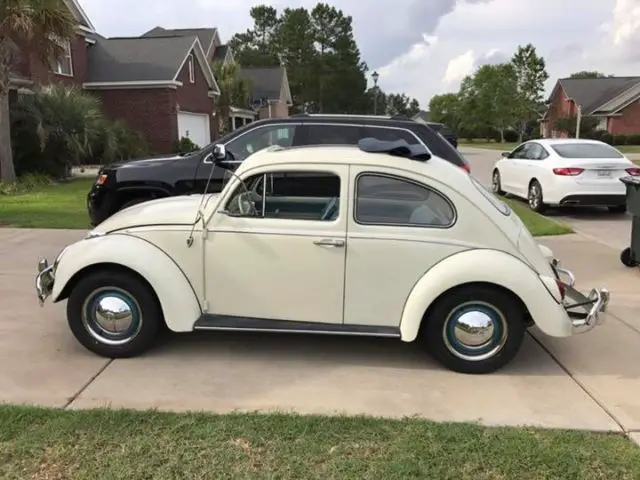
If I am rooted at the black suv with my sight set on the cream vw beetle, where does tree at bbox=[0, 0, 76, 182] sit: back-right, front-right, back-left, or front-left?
back-right

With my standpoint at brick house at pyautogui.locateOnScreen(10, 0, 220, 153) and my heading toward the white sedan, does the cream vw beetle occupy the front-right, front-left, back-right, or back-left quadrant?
front-right

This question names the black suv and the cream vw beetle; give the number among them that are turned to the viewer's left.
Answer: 2

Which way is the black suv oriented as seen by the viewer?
to the viewer's left

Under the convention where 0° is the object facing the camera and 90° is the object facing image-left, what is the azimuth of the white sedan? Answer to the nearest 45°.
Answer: approximately 135°

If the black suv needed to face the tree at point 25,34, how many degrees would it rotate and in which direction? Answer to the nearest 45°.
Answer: approximately 45° to its right

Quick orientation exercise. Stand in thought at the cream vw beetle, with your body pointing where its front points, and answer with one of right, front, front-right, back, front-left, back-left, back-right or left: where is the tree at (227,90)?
right

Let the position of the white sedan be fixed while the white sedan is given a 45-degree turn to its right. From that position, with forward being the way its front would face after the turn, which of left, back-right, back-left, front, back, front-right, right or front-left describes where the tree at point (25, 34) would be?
left

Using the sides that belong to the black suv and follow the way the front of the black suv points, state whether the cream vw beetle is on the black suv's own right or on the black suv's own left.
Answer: on the black suv's own left

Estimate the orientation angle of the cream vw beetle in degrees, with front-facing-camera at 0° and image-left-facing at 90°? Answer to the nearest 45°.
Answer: approximately 90°

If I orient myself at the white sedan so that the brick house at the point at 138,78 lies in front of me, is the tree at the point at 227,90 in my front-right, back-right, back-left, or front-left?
front-right

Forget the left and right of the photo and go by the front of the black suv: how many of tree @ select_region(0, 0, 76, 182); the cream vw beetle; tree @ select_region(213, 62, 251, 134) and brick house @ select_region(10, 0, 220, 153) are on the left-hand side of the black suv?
1

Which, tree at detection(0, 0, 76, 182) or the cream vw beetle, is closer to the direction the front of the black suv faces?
the tree

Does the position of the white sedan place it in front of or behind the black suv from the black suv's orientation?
behind

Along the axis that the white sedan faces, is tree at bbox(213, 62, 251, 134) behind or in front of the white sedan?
in front
